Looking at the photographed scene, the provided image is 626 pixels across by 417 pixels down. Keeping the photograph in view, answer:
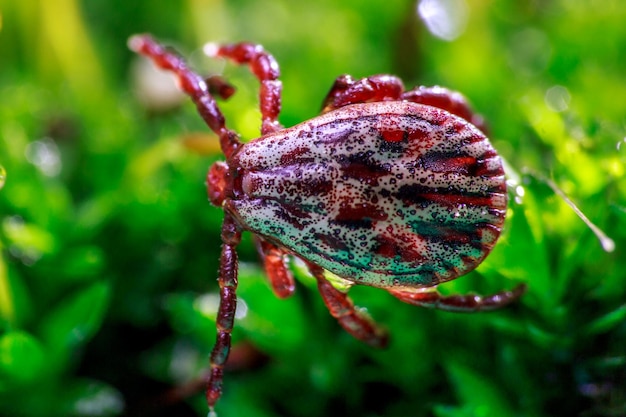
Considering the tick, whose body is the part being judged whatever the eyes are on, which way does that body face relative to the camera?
to the viewer's left

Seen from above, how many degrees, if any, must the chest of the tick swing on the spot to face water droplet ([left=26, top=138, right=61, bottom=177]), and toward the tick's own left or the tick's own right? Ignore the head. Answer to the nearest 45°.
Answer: approximately 45° to the tick's own right
